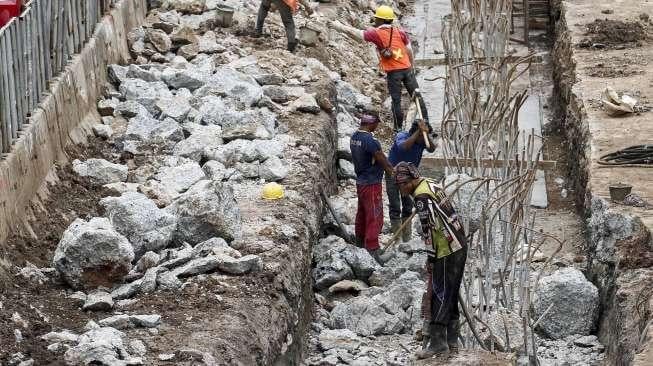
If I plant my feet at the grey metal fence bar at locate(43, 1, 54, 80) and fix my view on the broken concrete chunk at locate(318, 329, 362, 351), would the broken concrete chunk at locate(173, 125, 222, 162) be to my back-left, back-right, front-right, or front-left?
front-left

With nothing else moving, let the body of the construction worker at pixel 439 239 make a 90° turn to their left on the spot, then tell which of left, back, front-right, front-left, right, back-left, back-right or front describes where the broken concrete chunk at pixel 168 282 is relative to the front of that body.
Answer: right

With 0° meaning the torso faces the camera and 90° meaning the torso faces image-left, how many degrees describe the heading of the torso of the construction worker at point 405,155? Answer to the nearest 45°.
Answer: approximately 315°

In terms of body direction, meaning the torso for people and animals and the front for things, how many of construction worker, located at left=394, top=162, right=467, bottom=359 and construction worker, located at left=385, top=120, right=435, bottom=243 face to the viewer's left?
1

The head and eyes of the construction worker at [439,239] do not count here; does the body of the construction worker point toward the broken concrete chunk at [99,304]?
yes

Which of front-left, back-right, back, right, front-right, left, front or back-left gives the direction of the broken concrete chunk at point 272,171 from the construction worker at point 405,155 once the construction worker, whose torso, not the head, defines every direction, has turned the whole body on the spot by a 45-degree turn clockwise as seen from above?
right

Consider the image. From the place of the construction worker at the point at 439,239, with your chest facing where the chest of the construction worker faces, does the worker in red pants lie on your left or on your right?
on your right

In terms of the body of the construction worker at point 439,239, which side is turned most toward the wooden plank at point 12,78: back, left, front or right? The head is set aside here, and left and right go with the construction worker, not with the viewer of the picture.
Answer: front

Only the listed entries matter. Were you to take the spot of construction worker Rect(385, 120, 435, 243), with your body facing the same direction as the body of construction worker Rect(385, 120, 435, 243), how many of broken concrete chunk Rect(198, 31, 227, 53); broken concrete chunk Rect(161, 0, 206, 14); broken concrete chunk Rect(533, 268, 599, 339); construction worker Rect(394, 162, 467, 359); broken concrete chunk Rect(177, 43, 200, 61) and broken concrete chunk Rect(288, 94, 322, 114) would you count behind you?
4

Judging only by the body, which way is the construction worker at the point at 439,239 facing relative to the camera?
to the viewer's left

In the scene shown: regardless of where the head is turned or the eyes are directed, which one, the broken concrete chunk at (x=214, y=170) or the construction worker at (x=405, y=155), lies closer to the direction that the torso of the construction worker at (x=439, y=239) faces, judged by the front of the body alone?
the broken concrete chunk
